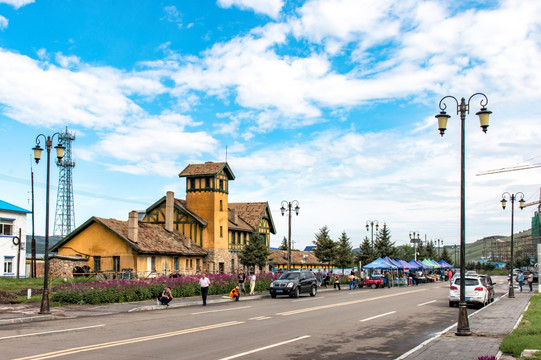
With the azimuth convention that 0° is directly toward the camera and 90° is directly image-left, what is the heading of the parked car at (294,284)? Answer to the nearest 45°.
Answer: approximately 45°

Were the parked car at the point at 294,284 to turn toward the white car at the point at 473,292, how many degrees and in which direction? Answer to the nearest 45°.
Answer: approximately 90° to its left

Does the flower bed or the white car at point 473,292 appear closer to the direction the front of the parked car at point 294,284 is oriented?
the flower bed
